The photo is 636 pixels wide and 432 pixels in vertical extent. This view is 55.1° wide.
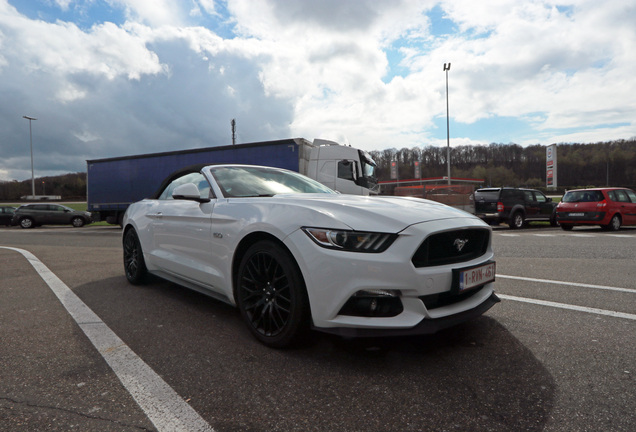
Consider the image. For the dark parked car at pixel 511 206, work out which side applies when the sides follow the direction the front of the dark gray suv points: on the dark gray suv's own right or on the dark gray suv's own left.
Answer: on the dark gray suv's own right

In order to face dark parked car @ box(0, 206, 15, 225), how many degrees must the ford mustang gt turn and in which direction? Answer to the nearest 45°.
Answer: approximately 180°

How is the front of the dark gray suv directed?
to the viewer's right

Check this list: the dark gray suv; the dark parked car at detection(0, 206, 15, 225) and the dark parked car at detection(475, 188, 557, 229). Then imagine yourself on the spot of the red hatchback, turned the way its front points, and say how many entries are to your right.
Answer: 0

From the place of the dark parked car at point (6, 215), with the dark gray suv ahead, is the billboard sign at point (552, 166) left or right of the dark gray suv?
left

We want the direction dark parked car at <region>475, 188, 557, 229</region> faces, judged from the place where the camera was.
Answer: facing away from the viewer and to the right of the viewer

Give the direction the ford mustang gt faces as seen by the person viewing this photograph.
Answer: facing the viewer and to the right of the viewer

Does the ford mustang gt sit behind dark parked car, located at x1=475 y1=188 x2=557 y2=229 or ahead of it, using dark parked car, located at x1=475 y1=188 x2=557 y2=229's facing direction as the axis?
behind

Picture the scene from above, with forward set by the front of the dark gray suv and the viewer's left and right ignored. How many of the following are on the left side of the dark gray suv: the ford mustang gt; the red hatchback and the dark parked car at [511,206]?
0

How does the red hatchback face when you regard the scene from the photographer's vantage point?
facing away from the viewer and to the right of the viewer

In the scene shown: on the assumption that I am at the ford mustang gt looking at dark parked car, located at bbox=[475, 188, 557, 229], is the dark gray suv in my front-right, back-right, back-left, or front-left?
front-left

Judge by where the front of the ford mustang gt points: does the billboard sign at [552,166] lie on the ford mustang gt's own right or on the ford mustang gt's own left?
on the ford mustang gt's own left

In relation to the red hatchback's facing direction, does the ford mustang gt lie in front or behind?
behind

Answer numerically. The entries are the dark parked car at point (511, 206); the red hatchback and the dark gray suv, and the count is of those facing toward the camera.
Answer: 0

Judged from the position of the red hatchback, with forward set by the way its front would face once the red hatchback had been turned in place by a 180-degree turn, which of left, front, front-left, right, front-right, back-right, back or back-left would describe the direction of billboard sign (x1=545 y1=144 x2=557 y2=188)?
back-right

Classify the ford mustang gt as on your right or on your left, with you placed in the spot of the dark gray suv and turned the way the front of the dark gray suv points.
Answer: on your right
